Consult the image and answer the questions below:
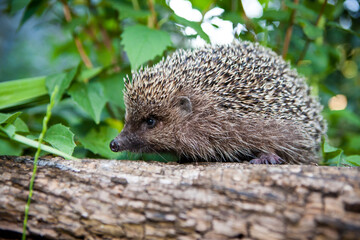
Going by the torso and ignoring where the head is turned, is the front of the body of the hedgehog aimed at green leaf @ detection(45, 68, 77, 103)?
yes

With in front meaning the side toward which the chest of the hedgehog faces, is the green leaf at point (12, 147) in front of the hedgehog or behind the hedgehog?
in front

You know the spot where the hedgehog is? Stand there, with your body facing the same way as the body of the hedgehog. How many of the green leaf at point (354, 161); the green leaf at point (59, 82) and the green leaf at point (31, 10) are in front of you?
2

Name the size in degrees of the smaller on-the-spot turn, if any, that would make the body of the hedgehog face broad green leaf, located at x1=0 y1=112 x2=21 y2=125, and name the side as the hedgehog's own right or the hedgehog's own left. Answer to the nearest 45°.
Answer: approximately 45° to the hedgehog's own left

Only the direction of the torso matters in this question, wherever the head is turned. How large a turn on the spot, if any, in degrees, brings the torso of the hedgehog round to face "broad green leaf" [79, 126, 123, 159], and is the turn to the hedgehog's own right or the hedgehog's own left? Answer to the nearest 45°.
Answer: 0° — it already faces it

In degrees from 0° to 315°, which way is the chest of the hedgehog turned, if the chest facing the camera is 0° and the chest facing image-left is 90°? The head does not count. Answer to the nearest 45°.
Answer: approximately 90°
